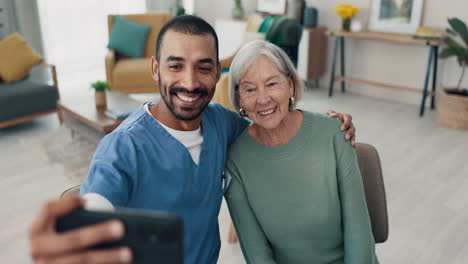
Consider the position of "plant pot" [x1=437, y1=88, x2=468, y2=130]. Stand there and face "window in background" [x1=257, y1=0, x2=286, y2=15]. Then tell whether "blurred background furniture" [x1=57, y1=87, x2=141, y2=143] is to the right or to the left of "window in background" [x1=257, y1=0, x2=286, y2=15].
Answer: left

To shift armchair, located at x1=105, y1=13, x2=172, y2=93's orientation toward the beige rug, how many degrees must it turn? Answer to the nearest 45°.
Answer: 0° — it already faces it

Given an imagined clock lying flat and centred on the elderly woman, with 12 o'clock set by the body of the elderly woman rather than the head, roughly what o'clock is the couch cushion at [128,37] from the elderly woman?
The couch cushion is roughly at 5 o'clock from the elderly woman.

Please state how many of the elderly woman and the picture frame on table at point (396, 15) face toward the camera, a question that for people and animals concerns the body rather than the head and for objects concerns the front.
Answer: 2

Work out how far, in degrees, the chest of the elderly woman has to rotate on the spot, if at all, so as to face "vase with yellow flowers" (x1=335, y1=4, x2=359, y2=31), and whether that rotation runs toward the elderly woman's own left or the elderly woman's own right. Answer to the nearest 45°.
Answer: approximately 180°

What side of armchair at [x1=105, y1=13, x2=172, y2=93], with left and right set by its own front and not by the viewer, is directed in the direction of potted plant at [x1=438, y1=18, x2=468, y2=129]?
left

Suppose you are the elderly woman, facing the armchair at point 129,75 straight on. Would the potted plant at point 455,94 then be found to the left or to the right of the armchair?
right

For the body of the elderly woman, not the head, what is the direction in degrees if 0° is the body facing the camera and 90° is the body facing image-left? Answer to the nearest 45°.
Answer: approximately 0°
